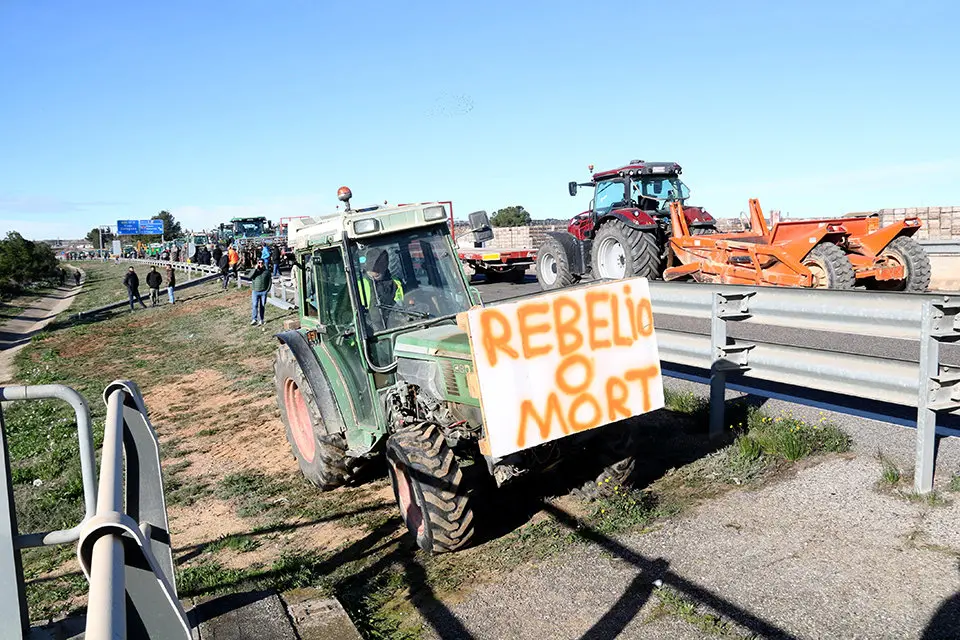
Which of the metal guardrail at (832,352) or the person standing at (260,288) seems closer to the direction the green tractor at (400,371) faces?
the metal guardrail

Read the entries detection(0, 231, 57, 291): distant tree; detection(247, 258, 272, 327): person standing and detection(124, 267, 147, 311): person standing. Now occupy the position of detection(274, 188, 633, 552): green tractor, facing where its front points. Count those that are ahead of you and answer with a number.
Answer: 0

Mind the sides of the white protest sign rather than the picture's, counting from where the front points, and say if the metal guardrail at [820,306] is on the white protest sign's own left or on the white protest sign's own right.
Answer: on the white protest sign's own left

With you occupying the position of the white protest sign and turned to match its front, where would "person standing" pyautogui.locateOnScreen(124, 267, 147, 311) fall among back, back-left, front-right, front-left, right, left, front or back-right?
back-right

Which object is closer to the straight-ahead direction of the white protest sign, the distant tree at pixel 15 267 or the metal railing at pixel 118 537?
the metal railing

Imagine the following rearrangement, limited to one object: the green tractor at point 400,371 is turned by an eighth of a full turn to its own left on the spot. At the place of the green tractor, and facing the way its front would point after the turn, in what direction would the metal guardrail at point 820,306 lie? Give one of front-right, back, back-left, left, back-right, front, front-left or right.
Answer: front

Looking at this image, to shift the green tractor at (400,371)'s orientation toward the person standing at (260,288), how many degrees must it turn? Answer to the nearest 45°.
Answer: approximately 135° to its left

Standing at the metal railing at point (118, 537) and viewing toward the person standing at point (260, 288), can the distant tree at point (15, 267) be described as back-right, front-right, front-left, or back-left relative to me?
front-left

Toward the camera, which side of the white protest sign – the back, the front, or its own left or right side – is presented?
front

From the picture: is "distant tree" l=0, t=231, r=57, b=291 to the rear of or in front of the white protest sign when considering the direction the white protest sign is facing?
to the rear

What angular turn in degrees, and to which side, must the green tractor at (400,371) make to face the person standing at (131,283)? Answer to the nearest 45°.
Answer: approximately 180°

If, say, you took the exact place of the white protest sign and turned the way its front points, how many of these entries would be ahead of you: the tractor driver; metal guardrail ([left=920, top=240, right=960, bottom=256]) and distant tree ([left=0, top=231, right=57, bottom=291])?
0

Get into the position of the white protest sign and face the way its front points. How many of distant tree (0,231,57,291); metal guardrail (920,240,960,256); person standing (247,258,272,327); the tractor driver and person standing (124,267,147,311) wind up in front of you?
0

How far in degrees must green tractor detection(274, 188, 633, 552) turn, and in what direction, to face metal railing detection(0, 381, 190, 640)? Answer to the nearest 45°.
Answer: approximately 45° to its right

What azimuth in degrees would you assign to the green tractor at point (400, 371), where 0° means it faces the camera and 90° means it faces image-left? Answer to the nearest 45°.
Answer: approximately 315°
